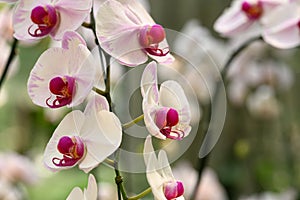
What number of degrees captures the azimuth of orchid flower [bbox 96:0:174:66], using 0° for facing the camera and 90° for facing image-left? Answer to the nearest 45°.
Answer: approximately 315°

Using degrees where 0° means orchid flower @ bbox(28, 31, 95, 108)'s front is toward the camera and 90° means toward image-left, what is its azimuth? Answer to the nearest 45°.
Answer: approximately 45°
